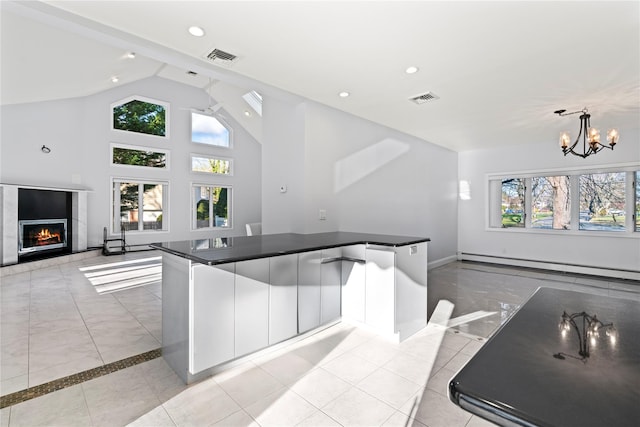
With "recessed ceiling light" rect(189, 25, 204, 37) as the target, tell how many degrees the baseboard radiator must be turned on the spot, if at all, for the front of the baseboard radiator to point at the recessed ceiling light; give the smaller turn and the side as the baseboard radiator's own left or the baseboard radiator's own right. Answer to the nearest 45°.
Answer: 0° — it already faces it

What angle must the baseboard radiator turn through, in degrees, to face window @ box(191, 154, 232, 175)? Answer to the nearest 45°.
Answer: approximately 90° to its right

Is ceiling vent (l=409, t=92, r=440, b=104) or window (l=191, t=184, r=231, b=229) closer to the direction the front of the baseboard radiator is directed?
the ceiling vent

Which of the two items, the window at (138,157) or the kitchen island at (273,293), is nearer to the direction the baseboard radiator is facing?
the kitchen island

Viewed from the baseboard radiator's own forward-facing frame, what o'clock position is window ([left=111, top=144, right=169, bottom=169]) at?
The window is roughly at 2 o'clock from the baseboard radiator.

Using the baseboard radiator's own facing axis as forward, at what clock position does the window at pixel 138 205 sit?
The window is roughly at 2 o'clock from the baseboard radiator.

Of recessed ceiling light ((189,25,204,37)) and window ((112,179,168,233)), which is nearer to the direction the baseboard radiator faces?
the recessed ceiling light

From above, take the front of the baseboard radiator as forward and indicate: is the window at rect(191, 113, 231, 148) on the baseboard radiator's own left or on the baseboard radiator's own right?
on the baseboard radiator's own right

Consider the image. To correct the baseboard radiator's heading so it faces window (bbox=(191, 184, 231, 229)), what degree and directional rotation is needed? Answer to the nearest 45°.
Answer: approximately 90° to its right

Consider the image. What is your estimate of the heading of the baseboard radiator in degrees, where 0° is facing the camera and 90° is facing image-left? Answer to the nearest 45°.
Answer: approximately 0°
